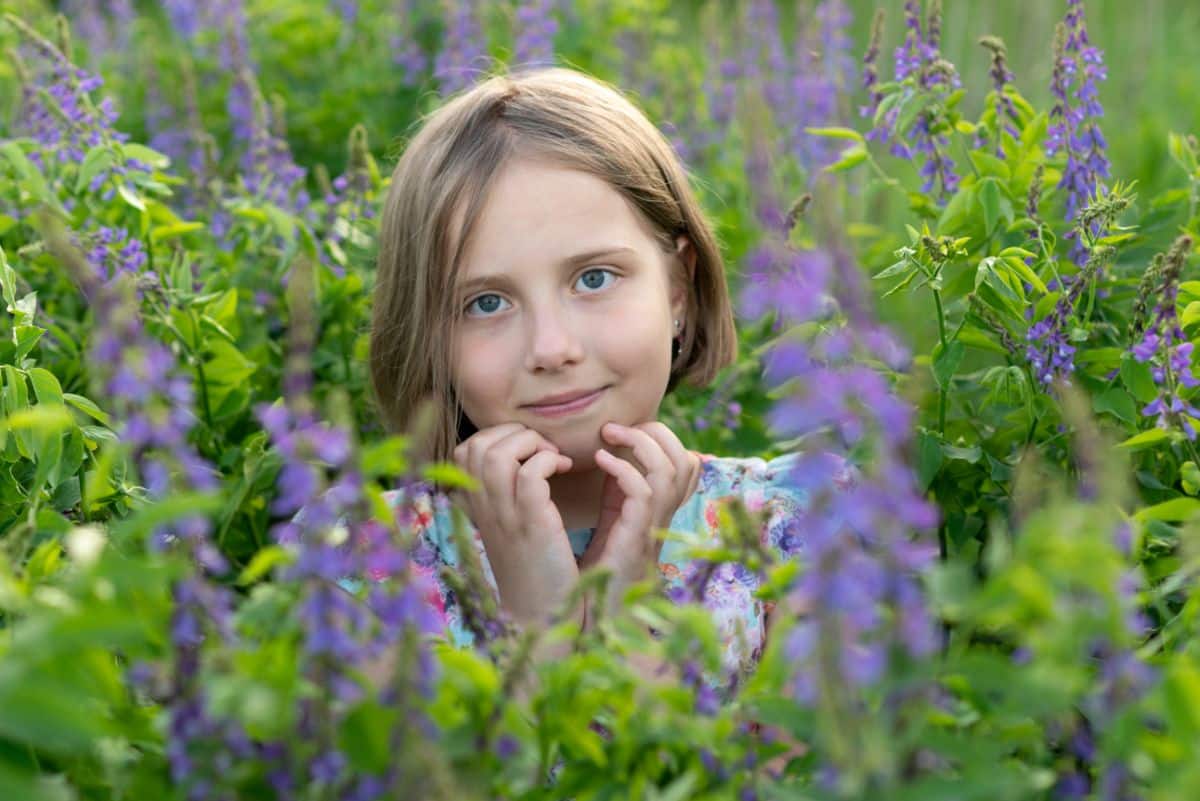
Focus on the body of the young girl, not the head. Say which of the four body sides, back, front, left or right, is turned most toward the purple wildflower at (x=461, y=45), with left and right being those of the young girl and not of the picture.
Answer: back

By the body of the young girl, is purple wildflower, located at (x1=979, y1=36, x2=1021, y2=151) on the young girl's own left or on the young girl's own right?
on the young girl's own left

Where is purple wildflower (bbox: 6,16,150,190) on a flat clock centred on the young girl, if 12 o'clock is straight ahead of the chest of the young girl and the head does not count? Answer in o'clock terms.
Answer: The purple wildflower is roughly at 4 o'clock from the young girl.

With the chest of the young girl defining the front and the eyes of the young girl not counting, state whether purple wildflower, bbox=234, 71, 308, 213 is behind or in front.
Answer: behind

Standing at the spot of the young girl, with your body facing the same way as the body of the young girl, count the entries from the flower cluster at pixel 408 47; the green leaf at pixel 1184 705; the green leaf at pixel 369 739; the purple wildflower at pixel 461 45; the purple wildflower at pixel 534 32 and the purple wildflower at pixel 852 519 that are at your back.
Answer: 3

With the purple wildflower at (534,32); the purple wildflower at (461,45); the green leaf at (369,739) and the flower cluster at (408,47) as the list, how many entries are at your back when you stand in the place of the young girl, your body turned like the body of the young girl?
3

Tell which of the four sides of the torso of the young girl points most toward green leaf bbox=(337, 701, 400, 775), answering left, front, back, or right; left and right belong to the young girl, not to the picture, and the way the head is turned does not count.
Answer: front

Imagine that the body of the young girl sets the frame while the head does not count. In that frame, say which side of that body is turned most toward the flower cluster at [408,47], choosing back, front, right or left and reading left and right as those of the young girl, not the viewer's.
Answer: back

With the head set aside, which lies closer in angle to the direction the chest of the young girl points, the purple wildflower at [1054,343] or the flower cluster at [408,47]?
the purple wildflower

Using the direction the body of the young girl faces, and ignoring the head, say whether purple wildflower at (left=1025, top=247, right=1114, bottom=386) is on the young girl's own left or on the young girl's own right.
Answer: on the young girl's own left

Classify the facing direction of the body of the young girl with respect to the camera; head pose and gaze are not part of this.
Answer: toward the camera

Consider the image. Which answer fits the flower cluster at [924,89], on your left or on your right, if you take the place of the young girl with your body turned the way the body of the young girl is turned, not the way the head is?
on your left

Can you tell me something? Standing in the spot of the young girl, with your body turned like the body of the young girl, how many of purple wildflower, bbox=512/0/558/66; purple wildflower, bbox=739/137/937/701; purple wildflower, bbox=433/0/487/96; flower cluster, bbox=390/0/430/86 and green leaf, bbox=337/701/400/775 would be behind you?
3

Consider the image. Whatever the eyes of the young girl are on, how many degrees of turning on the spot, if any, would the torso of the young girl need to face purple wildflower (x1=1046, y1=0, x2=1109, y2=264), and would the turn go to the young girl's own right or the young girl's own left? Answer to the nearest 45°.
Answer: approximately 90° to the young girl's own left

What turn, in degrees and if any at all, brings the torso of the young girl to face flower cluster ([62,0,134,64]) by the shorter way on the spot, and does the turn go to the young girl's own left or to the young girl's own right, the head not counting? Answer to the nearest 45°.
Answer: approximately 135° to the young girl's own right

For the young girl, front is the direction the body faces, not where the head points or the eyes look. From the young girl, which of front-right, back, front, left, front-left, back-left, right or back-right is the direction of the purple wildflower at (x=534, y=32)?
back
